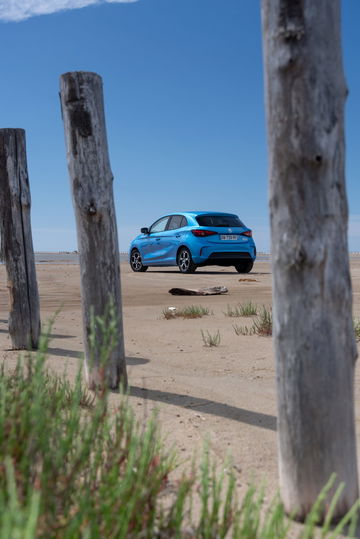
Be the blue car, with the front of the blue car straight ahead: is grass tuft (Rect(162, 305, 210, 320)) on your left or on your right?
on your left

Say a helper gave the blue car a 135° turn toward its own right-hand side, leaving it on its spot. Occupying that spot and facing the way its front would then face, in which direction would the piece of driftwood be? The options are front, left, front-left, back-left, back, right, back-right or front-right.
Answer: right

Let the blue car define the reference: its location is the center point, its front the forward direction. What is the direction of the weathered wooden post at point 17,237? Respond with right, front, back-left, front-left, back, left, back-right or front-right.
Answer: back-left

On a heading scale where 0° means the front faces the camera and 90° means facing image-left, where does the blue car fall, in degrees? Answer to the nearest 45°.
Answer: approximately 135°

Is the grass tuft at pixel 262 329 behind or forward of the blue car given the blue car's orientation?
behind

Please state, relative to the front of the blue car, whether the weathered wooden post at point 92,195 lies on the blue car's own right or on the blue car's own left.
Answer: on the blue car's own left

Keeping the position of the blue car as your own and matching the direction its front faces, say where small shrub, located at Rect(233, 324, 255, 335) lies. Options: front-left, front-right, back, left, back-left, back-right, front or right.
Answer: back-left
